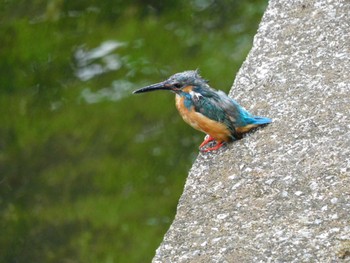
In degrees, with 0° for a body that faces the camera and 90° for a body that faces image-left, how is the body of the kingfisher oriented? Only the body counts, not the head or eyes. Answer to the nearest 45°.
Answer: approximately 90°
